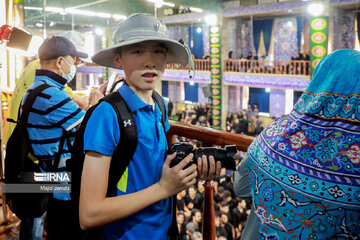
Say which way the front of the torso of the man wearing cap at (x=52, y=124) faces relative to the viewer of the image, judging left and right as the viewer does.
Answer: facing to the right of the viewer

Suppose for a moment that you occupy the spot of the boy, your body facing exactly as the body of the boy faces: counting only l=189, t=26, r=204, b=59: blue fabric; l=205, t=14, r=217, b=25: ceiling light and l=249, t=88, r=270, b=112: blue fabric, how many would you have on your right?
0

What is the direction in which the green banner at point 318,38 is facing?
toward the camera

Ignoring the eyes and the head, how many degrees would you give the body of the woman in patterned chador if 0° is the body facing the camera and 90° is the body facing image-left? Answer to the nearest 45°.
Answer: approximately 180°

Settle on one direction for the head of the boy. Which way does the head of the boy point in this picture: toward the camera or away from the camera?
toward the camera

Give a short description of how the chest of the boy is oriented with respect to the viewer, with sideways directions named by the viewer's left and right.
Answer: facing the viewer and to the right of the viewer

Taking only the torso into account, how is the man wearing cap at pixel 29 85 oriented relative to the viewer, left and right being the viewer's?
facing to the right of the viewer

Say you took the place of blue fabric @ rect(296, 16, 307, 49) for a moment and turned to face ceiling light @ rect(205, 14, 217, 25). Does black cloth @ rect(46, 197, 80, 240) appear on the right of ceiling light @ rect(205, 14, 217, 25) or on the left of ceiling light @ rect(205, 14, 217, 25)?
left

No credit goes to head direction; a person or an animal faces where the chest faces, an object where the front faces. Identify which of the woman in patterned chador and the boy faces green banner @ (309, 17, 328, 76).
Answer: the woman in patterned chador

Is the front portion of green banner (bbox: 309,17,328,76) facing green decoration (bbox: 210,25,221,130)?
no

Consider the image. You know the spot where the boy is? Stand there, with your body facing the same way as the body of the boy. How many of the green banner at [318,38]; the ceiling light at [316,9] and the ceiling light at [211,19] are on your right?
0
